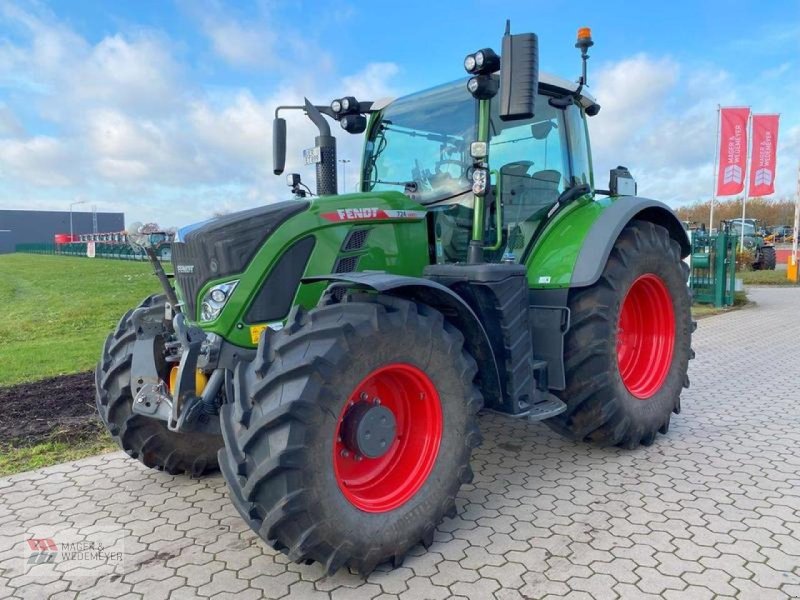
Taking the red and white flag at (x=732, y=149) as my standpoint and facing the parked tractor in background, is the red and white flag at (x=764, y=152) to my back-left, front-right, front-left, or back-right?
front-right

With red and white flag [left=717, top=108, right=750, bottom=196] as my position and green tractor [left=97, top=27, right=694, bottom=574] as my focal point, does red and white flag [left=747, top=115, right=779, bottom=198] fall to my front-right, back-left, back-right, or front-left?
back-left

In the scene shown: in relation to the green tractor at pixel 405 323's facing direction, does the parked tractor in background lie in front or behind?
behind

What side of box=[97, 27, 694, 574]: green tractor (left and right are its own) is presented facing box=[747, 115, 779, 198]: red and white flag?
back

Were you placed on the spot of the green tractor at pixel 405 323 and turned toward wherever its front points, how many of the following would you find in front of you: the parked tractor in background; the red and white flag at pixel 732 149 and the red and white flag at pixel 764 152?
0

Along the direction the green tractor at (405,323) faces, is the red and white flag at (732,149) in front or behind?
behind

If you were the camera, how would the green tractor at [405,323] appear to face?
facing the viewer and to the left of the viewer
